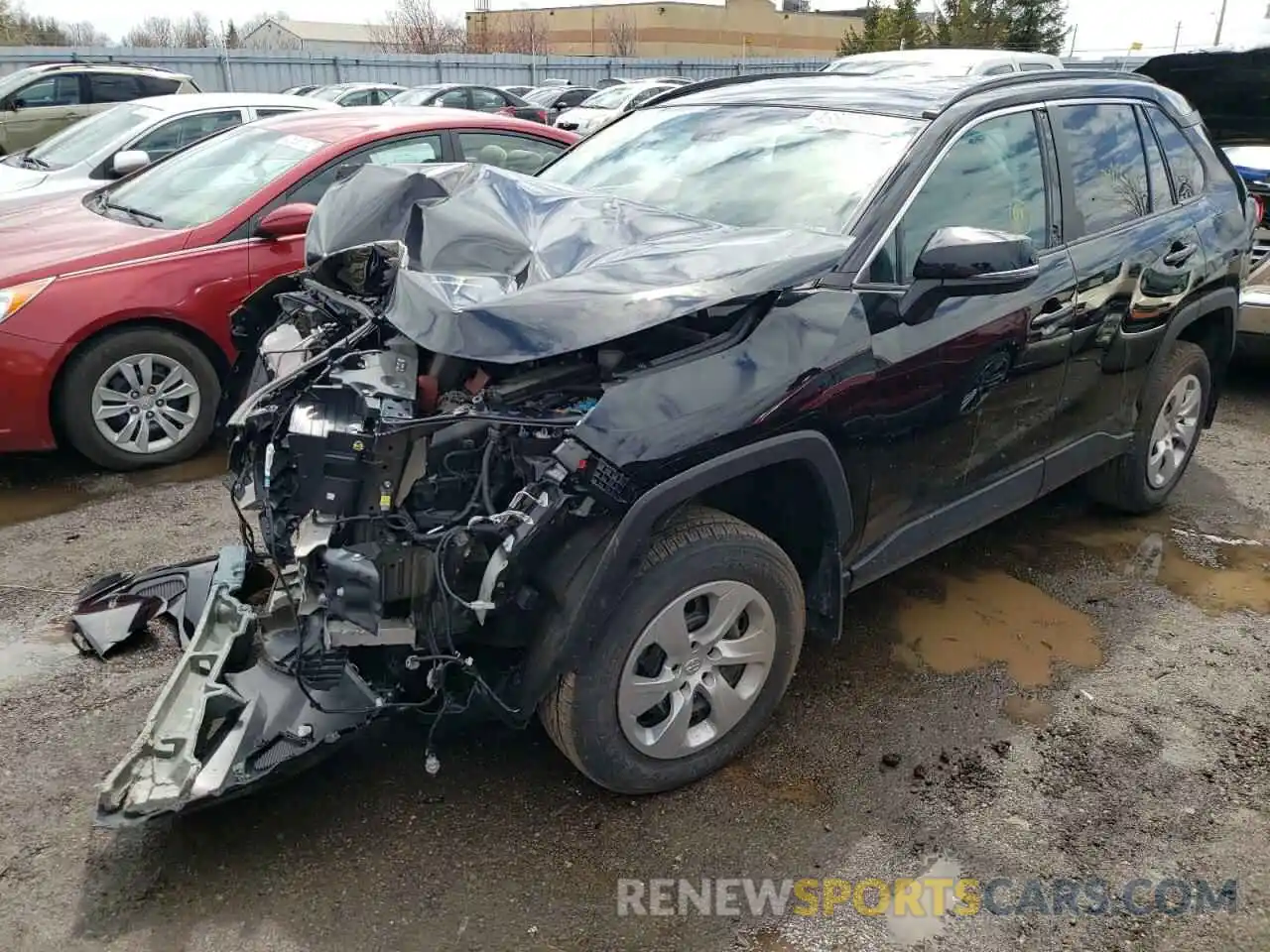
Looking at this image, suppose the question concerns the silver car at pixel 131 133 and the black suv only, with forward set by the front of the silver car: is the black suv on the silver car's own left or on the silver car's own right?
on the silver car's own left

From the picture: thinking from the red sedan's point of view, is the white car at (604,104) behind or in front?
behind

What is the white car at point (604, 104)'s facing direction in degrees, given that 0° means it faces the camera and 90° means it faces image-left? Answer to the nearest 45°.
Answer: approximately 45°

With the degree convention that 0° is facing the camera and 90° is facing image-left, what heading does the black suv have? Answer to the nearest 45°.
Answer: approximately 45°

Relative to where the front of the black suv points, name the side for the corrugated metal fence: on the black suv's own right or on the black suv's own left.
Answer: on the black suv's own right

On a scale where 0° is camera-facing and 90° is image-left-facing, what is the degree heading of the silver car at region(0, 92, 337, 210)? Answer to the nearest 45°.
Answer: approximately 45°

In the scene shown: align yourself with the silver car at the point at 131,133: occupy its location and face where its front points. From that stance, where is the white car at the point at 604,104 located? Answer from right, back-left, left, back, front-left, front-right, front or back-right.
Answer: back

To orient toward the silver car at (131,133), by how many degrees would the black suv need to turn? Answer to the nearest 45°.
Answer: approximately 90° to its right
